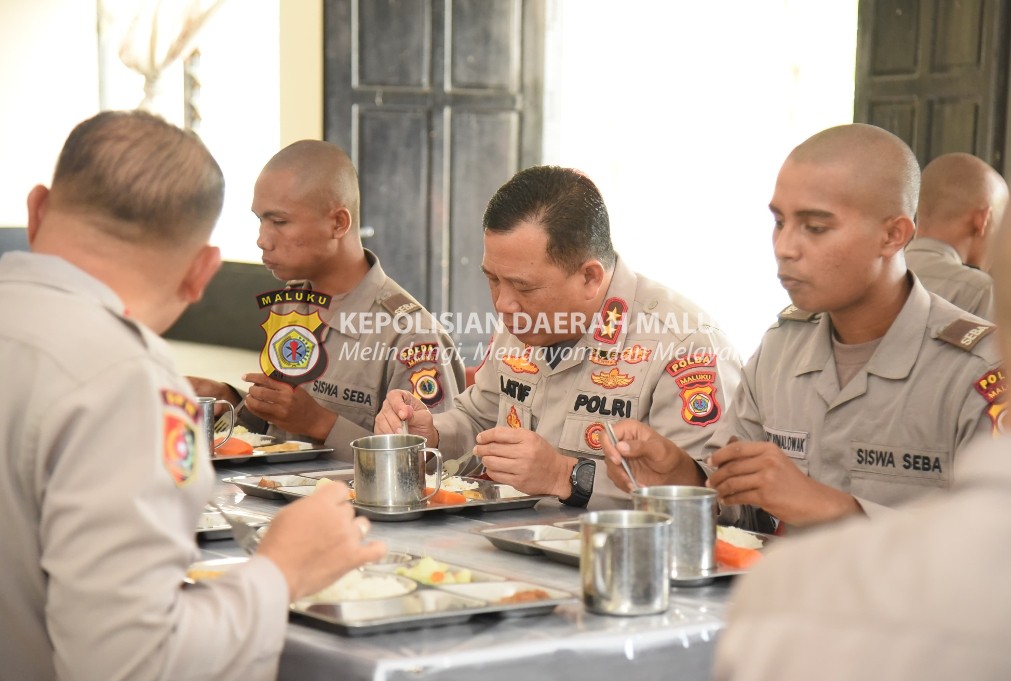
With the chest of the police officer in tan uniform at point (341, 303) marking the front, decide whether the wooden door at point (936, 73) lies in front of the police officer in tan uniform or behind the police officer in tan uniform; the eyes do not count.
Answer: behind

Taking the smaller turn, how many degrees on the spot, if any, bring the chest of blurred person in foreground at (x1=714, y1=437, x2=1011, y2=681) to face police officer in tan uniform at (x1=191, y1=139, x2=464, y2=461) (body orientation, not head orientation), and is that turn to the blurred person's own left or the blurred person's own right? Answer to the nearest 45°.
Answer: approximately 45° to the blurred person's own left

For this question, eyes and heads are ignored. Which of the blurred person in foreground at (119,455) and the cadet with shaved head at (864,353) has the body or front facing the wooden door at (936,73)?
the blurred person in foreground

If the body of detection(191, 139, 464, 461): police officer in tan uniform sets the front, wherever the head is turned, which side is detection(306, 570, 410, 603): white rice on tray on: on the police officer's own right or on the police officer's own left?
on the police officer's own left

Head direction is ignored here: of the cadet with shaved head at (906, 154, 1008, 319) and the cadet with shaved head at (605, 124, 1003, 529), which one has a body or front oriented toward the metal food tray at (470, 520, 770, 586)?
the cadet with shaved head at (605, 124, 1003, 529)

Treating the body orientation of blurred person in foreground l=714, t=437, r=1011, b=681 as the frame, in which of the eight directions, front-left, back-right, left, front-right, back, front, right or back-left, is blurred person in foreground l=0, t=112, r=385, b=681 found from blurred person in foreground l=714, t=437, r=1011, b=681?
front-left

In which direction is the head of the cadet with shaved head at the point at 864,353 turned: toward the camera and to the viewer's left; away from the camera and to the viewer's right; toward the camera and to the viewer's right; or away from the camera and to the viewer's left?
toward the camera and to the viewer's left

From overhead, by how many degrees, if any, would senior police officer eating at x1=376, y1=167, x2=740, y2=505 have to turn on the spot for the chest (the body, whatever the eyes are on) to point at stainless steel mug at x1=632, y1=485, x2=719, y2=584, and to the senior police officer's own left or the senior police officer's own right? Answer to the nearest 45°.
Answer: approximately 45° to the senior police officer's own left

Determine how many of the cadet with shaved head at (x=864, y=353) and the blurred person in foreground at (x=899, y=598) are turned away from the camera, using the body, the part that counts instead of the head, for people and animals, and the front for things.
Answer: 1

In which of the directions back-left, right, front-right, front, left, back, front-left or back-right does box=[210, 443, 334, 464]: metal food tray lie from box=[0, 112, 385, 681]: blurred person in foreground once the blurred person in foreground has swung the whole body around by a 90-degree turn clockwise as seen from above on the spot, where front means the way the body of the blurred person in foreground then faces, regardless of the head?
back-left

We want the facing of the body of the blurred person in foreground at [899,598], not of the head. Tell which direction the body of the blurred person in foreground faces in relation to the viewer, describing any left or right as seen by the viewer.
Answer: facing away from the viewer

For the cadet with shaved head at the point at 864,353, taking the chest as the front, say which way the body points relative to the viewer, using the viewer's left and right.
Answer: facing the viewer and to the left of the viewer

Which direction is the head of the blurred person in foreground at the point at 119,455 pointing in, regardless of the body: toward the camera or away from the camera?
away from the camera

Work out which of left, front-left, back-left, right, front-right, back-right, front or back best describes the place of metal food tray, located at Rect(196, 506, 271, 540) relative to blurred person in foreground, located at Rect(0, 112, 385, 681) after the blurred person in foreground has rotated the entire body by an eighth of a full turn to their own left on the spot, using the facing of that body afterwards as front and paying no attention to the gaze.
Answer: front

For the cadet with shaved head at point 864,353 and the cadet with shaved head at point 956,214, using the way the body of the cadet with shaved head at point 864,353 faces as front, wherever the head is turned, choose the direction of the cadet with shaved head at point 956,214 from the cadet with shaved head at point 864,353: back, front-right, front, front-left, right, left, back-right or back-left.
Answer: back-right

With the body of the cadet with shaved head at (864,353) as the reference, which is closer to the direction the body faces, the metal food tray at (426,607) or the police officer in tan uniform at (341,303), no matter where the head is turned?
the metal food tray
